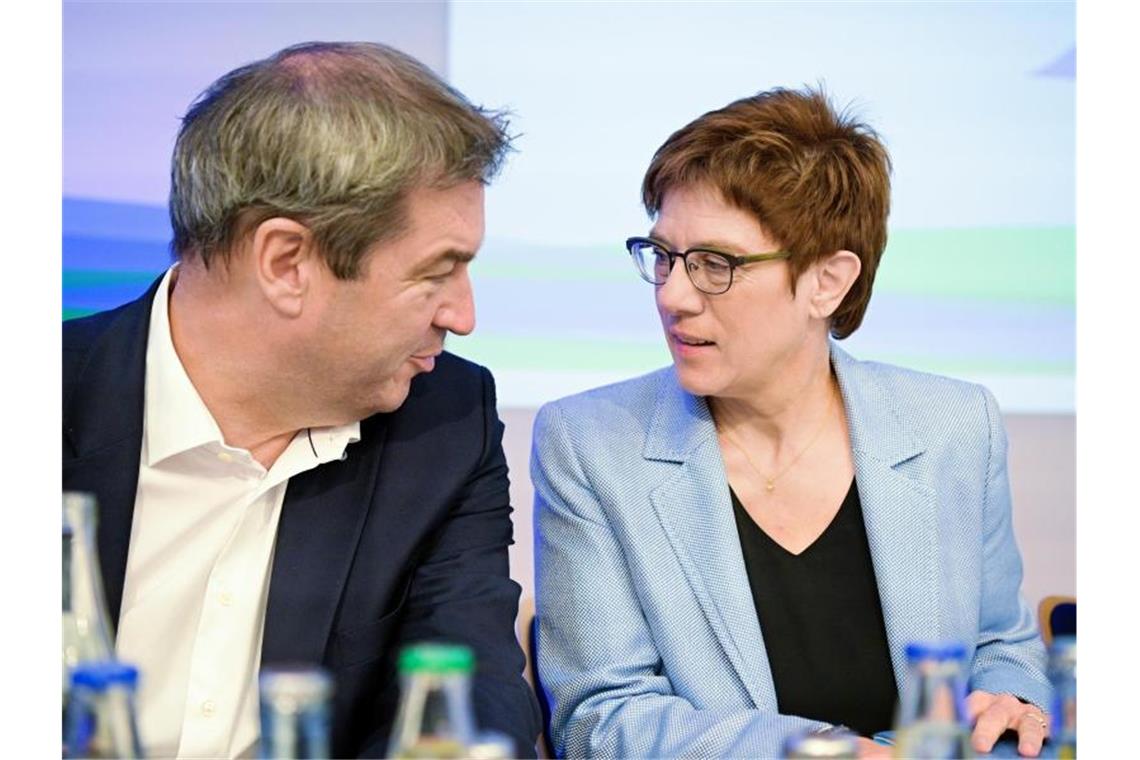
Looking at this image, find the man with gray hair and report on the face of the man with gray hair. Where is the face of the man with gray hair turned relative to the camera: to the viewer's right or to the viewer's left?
to the viewer's right

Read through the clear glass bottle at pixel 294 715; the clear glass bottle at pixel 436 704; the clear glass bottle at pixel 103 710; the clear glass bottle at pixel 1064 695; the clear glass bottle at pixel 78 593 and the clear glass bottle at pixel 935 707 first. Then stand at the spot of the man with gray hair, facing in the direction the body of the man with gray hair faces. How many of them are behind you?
0

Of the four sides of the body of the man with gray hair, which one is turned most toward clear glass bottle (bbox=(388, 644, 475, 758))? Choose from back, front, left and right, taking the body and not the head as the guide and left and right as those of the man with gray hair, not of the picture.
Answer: front

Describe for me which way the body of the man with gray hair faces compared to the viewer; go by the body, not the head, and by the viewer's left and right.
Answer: facing the viewer

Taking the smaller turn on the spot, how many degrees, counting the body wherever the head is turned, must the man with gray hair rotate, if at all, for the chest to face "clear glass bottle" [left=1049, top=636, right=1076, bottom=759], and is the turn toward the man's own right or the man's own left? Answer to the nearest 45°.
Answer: approximately 45° to the man's own left

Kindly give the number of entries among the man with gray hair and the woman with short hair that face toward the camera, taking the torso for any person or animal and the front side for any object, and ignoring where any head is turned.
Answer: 2

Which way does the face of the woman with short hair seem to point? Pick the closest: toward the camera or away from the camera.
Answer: toward the camera

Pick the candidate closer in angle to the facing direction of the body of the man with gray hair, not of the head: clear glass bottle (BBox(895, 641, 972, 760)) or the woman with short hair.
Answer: the clear glass bottle

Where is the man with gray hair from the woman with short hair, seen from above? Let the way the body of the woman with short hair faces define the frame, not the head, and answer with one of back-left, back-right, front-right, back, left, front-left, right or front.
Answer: front-right

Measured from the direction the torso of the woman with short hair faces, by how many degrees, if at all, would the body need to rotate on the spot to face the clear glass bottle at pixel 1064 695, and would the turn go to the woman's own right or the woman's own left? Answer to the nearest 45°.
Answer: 0° — they already face it

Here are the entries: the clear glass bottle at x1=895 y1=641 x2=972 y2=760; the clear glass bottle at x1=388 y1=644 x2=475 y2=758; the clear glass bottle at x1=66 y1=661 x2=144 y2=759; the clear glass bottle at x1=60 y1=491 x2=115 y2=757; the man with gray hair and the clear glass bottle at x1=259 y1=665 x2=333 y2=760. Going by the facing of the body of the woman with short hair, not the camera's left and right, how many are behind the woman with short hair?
0

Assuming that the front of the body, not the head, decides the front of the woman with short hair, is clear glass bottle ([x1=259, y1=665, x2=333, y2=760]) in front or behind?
in front

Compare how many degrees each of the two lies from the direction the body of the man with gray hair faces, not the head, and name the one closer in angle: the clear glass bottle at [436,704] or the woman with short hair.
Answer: the clear glass bottle

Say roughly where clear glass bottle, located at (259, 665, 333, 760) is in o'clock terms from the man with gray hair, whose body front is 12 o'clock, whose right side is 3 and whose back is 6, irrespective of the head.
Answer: The clear glass bottle is roughly at 12 o'clock from the man with gray hair.

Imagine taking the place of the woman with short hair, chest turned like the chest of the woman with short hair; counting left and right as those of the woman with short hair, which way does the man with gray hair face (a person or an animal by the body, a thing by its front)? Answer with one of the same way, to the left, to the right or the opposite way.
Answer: the same way

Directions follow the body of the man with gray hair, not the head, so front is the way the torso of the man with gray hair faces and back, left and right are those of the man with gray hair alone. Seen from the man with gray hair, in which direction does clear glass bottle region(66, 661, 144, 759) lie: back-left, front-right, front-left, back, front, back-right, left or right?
front

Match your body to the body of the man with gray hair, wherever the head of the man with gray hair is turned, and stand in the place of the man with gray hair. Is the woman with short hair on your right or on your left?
on your left
